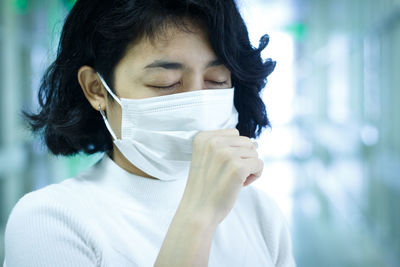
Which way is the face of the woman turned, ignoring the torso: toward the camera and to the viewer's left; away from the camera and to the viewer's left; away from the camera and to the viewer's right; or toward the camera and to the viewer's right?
toward the camera and to the viewer's right

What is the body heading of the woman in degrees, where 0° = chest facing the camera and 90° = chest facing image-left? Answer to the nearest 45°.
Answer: approximately 315°
